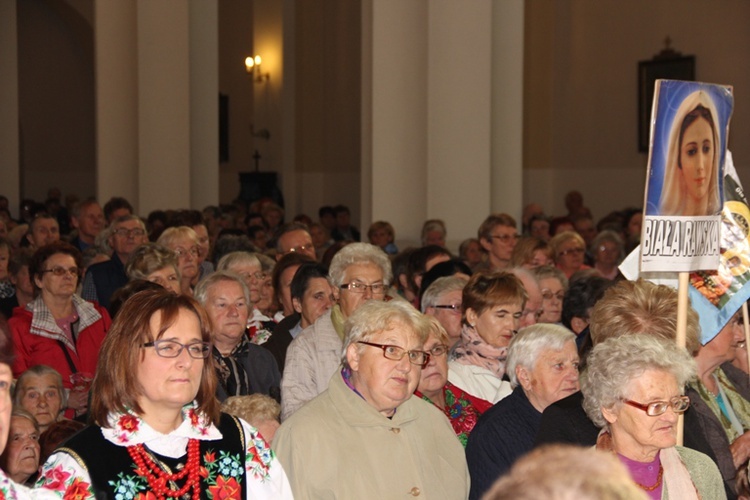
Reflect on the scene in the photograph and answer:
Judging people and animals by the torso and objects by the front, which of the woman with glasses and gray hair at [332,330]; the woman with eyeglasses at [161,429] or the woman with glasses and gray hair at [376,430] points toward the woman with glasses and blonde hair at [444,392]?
the woman with glasses and gray hair at [332,330]

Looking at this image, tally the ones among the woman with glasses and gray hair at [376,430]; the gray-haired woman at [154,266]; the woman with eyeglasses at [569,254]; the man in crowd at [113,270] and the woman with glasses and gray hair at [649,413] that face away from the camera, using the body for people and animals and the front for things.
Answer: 0

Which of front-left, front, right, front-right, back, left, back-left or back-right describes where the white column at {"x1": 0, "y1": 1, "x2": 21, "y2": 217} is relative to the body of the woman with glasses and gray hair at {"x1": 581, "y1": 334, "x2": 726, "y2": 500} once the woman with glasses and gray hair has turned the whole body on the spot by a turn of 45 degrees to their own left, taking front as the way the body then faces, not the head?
back-left

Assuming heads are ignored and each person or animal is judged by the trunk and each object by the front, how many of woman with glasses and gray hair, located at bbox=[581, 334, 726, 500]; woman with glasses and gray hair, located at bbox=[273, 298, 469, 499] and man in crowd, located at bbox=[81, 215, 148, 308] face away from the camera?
0

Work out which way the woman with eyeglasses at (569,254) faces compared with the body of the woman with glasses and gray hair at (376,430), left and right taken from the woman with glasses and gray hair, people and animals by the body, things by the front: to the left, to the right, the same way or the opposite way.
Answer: the same way

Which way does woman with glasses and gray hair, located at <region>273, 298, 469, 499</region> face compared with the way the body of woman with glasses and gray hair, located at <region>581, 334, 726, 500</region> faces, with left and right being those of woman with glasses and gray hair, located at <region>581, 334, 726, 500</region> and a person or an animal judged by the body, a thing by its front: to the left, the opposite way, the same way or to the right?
the same way

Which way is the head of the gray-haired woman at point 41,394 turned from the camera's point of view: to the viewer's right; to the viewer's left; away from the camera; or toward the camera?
toward the camera

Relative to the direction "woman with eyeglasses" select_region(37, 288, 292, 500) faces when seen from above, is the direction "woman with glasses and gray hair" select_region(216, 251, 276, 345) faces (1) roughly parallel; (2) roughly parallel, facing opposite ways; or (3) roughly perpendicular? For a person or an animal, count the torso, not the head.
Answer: roughly parallel

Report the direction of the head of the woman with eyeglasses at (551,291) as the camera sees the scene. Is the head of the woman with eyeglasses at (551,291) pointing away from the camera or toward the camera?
toward the camera

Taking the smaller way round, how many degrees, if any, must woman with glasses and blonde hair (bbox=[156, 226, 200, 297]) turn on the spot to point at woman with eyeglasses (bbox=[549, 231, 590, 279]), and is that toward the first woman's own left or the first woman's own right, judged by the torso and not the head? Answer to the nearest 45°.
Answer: approximately 45° to the first woman's own left

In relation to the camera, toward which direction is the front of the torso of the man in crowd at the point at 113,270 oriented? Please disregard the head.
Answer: toward the camera

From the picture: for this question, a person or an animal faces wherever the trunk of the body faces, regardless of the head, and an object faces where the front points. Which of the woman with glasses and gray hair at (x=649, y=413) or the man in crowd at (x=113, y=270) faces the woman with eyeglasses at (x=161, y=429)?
the man in crowd

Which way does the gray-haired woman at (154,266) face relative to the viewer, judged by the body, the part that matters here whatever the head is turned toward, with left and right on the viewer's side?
facing the viewer and to the right of the viewer

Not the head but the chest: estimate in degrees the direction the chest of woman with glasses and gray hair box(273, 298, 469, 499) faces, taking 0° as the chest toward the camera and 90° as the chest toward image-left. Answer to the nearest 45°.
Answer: approximately 315°

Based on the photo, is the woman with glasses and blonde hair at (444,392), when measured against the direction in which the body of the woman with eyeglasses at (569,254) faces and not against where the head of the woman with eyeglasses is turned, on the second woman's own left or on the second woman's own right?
on the second woman's own right

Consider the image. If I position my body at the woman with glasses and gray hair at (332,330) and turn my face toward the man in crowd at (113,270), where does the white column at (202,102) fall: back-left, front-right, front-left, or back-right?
front-right

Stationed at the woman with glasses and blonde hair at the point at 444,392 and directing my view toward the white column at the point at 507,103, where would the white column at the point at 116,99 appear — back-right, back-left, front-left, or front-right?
front-left

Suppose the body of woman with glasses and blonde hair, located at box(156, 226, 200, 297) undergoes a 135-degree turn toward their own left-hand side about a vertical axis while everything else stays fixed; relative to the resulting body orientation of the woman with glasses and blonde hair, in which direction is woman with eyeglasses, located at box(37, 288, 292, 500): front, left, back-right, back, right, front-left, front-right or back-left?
back
